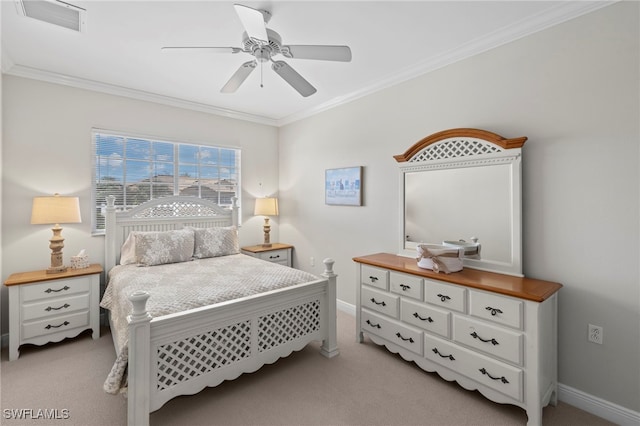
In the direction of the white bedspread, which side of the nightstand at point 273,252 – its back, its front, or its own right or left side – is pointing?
right

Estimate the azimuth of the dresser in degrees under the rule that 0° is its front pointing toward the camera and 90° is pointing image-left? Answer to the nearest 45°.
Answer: approximately 45°

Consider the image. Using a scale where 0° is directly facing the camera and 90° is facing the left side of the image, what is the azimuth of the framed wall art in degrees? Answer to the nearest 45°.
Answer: approximately 45°
